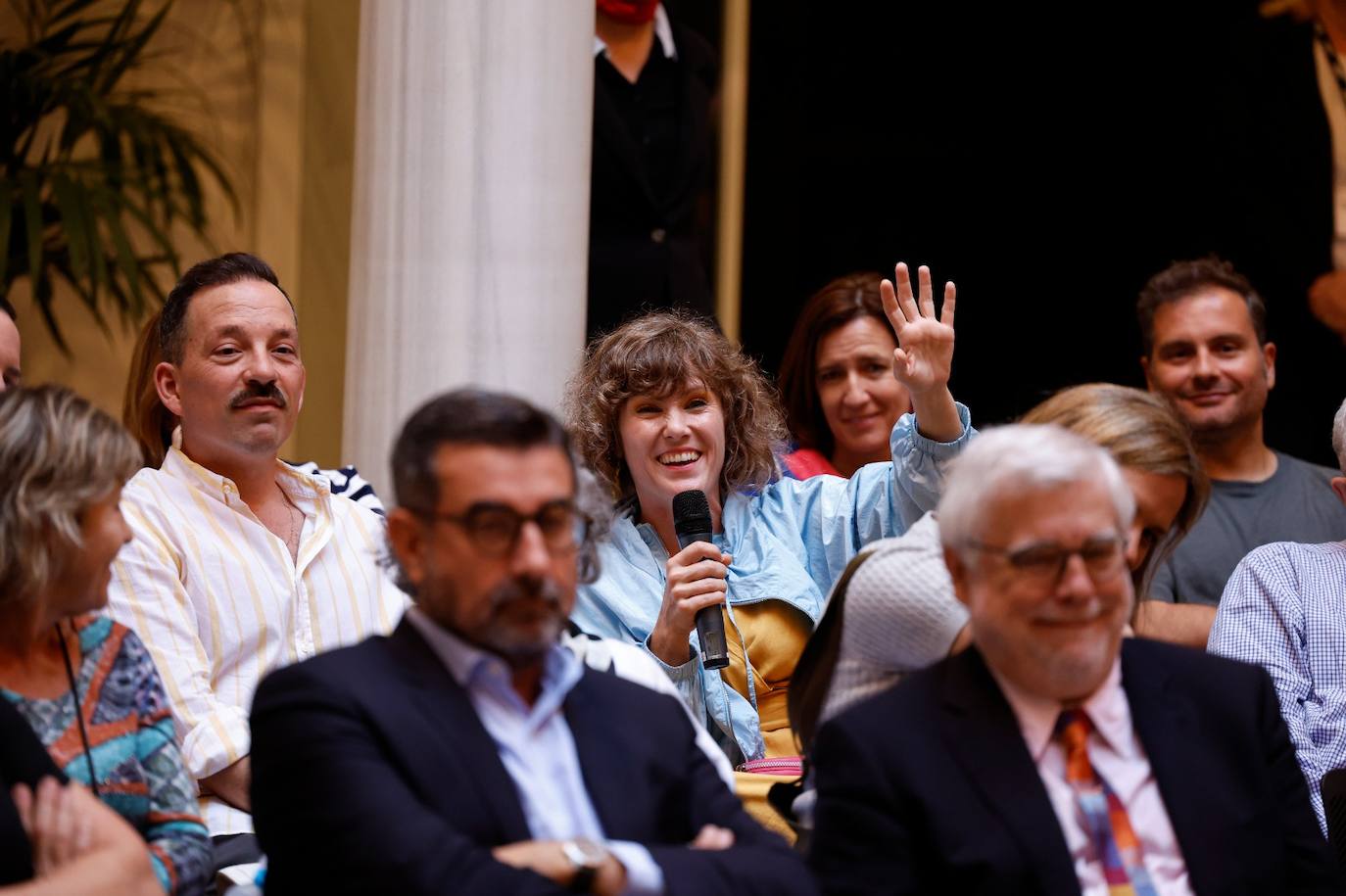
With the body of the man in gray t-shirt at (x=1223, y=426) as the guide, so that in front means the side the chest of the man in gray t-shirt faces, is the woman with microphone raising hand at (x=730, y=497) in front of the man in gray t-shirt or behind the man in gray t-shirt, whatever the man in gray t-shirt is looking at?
in front

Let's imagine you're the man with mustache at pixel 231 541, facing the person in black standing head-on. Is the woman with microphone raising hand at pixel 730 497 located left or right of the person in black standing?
right

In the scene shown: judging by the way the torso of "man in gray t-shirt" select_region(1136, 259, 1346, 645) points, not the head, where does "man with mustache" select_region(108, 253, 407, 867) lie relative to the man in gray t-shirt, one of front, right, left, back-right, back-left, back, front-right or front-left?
front-right

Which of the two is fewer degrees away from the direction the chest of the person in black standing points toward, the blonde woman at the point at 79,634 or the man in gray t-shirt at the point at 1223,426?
the blonde woman

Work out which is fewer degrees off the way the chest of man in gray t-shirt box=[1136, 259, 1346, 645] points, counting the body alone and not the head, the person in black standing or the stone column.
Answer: the stone column

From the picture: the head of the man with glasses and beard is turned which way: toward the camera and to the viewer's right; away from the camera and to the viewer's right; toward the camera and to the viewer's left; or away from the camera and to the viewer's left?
toward the camera and to the viewer's right

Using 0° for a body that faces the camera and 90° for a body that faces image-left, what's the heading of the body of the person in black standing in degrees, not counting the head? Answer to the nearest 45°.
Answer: approximately 0°

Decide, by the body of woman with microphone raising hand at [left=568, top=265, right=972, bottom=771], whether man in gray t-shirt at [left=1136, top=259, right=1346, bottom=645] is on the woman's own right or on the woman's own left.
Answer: on the woman's own left

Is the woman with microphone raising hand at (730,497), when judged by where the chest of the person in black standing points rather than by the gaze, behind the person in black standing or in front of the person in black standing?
in front

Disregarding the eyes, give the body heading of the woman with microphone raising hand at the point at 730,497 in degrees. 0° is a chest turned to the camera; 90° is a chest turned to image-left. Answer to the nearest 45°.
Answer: approximately 0°
